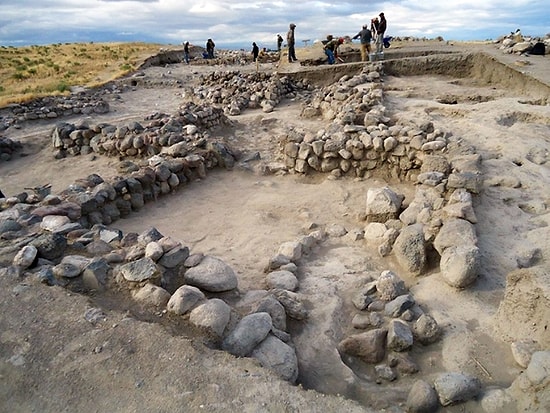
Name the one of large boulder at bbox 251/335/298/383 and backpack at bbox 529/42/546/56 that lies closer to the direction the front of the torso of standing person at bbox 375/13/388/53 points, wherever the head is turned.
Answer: the large boulder

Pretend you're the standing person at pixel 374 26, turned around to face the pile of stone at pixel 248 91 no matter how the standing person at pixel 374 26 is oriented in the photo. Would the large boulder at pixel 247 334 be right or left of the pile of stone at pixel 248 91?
left

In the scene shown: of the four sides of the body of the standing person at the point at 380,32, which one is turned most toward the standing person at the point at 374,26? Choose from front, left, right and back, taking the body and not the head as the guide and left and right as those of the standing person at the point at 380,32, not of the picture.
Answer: right
